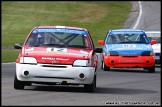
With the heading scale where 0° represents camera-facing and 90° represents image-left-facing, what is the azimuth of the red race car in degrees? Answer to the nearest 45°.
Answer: approximately 0°
